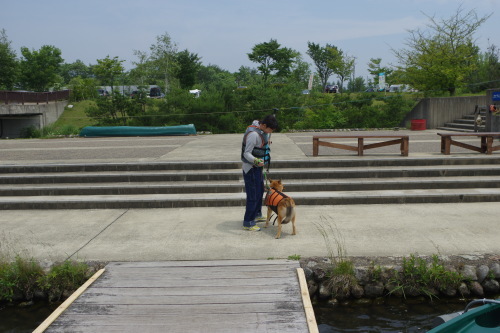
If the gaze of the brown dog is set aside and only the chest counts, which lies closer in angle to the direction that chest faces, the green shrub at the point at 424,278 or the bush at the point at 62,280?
the bush

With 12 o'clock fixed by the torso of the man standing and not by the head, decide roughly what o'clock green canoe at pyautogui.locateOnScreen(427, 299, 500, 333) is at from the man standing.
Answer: The green canoe is roughly at 2 o'clock from the man standing.

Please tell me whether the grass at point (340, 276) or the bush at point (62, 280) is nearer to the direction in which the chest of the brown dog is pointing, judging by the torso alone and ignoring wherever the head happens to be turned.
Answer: the bush

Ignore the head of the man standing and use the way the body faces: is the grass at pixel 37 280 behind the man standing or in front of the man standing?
behind

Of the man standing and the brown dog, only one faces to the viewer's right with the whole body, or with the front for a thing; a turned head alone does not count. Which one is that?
the man standing

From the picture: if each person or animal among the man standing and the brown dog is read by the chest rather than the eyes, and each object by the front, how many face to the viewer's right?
1

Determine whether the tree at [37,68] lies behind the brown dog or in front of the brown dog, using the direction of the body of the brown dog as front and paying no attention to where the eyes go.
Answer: in front

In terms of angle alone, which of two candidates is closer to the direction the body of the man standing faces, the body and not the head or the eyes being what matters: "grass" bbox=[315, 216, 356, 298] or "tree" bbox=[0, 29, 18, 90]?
the grass

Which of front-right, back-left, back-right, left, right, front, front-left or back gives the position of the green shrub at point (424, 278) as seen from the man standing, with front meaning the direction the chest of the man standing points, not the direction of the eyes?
front-right

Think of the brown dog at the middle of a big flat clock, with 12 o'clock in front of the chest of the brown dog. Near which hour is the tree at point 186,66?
The tree is roughly at 1 o'clock from the brown dog.

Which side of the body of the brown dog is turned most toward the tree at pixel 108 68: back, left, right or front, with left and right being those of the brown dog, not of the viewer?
front

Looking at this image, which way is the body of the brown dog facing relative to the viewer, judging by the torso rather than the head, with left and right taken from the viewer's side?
facing away from the viewer and to the left of the viewer

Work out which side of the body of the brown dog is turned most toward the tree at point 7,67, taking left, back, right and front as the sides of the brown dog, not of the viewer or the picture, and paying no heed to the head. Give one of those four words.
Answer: front

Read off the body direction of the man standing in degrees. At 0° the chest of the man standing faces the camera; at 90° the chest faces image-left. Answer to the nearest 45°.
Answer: approximately 270°

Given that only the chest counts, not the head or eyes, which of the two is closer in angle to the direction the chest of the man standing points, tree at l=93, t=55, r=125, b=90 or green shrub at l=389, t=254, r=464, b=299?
the green shrub
